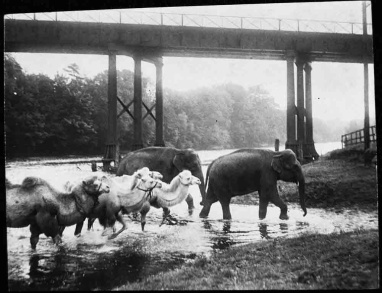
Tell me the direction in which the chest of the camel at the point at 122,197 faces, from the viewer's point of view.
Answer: to the viewer's right

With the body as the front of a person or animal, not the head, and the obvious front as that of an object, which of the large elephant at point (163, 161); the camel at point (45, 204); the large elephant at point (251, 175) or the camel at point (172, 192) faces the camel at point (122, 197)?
the camel at point (45, 204)

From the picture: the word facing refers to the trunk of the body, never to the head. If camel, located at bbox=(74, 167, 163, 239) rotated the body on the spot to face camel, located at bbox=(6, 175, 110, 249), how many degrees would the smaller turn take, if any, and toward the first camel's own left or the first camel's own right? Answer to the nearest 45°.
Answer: approximately 180°

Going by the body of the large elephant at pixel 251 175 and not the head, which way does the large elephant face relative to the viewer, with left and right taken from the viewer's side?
facing to the right of the viewer

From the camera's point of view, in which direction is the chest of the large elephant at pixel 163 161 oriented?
to the viewer's right

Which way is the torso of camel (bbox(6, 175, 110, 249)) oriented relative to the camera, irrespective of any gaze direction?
to the viewer's right

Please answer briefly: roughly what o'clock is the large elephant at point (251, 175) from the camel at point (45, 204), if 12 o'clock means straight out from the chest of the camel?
The large elephant is roughly at 12 o'clock from the camel.

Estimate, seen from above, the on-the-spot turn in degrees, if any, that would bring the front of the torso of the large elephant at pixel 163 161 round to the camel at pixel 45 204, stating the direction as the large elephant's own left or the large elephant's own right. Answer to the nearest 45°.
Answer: approximately 135° to the large elephant's own right

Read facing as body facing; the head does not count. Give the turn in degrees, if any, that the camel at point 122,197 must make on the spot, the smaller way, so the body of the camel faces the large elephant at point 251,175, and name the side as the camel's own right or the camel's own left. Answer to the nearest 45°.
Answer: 0° — it already faces it

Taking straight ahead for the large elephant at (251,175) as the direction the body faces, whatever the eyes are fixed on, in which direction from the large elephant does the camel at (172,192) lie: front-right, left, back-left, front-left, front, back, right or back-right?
back-right

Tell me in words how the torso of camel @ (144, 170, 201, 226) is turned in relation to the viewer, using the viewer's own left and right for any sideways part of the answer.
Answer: facing to the right of the viewer
